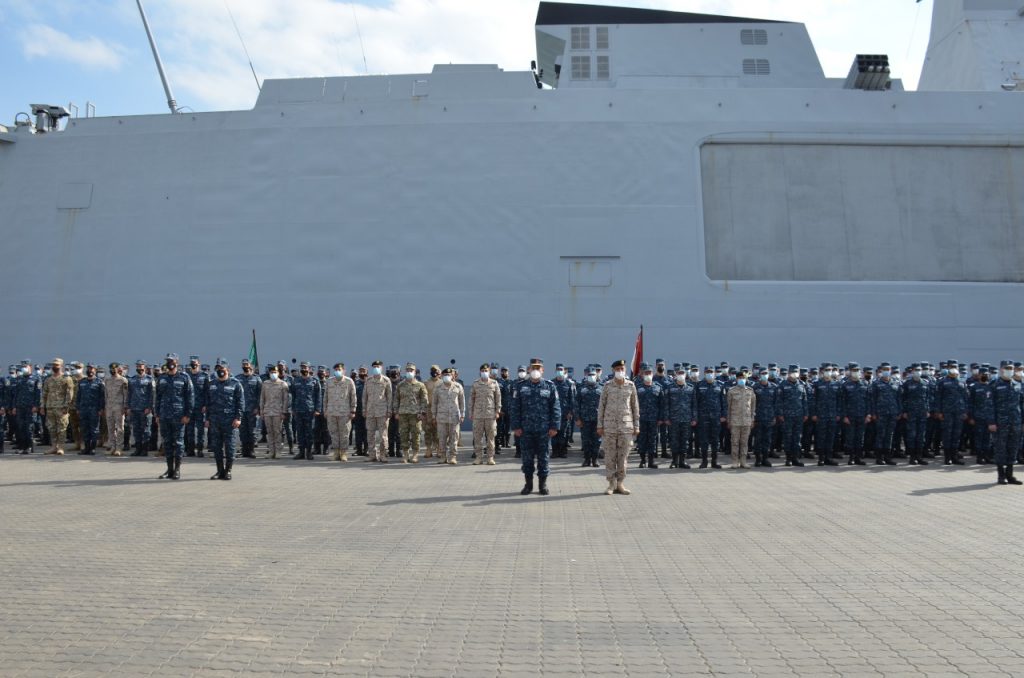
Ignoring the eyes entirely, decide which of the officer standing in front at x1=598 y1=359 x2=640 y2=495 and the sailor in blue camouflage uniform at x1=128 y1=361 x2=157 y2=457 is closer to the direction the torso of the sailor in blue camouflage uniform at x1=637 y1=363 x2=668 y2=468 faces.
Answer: the officer standing in front

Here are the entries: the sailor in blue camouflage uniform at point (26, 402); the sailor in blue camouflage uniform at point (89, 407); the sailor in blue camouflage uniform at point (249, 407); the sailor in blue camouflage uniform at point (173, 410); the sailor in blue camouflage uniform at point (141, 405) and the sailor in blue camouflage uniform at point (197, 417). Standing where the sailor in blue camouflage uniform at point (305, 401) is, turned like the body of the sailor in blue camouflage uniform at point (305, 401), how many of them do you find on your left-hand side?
0

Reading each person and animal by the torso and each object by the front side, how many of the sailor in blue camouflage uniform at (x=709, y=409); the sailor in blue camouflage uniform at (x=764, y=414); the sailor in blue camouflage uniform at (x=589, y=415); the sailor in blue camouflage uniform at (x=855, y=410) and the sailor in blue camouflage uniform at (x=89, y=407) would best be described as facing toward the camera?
5

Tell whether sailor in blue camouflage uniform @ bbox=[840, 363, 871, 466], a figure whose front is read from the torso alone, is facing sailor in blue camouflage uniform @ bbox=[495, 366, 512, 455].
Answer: no

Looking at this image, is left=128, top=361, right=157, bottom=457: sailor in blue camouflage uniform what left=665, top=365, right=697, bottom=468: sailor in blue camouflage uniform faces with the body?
no

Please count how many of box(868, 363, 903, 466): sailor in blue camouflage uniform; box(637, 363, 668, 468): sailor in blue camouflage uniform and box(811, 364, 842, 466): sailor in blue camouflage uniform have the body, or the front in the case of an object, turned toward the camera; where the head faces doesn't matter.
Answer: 3

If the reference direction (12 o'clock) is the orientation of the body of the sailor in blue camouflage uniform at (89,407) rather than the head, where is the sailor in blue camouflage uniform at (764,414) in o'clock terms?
the sailor in blue camouflage uniform at (764,414) is roughly at 10 o'clock from the sailor in blue camouflage uniform at (89,407).

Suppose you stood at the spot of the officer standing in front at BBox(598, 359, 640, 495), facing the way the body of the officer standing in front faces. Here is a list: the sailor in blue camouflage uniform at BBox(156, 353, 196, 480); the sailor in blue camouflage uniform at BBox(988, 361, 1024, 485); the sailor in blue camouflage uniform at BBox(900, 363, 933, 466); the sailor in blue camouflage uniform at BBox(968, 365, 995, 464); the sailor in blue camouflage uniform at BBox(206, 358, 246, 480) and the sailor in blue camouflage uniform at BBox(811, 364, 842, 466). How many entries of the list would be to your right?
2

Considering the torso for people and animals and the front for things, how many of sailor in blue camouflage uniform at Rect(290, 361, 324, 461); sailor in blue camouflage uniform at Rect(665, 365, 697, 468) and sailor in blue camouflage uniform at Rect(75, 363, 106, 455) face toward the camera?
3

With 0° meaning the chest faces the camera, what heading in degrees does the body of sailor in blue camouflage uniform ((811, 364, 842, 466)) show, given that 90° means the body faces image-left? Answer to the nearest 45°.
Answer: approximately 0°

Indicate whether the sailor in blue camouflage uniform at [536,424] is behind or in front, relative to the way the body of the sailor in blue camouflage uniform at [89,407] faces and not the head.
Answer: in front

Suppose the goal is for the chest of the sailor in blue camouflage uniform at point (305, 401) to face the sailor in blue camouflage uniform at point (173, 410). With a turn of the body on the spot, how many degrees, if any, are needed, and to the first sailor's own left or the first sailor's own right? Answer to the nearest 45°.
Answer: approximately 45° to the first sailor's own right

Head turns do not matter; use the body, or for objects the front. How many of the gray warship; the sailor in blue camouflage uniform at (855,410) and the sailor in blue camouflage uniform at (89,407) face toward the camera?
2

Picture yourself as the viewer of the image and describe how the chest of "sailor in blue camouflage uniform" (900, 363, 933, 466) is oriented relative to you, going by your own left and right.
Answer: facing the viewer

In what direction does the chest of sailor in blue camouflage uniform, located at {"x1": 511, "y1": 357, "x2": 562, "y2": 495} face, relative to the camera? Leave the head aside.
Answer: toward the camera

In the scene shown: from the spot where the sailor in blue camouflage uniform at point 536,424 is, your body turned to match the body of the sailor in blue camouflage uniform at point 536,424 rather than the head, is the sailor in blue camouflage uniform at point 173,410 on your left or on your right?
on your right

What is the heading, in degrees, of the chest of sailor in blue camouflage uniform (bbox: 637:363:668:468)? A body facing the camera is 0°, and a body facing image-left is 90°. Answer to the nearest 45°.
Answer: approximately 0°

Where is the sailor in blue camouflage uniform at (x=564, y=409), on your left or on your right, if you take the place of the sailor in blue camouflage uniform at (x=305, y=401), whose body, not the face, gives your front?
on your left
